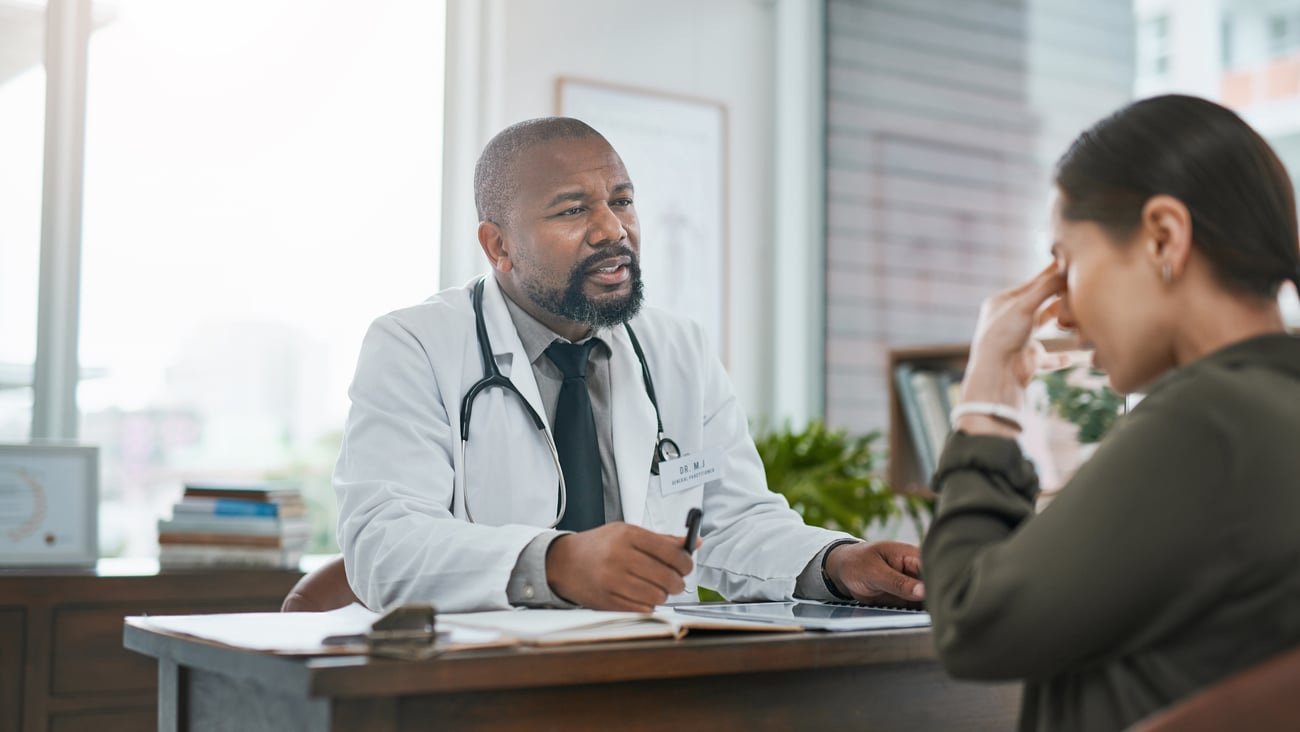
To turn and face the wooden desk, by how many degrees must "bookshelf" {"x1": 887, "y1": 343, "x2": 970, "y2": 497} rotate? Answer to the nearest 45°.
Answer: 0° — it already faces it

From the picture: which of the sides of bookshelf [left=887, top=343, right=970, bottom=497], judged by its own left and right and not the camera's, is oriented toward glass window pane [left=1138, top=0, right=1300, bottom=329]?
left

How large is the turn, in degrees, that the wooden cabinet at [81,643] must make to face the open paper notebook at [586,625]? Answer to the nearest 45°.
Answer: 0° — it already faces it

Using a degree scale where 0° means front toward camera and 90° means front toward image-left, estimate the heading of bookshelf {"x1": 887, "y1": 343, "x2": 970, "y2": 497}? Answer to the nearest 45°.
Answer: approximately 0°

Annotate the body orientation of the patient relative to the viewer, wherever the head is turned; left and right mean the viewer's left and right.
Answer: facing to the left of the viewer

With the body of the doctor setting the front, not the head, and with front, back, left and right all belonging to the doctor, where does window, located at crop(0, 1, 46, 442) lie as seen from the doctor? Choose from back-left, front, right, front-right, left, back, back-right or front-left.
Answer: back

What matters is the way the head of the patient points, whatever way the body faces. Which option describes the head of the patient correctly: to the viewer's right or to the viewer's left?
to the viewer's left

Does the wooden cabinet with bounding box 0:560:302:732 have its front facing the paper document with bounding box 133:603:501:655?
yes

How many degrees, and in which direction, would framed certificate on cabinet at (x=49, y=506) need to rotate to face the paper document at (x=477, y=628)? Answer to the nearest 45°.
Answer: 0° — it already faces it
